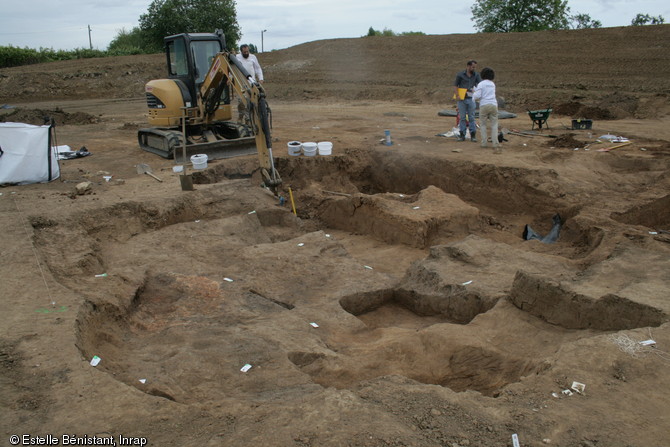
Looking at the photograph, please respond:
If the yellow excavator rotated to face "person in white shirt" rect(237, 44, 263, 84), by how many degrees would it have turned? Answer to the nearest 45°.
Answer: approximately 90° to its left

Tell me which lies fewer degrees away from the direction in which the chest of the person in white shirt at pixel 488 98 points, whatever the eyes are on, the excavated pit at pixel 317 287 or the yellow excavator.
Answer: the yellow excavator

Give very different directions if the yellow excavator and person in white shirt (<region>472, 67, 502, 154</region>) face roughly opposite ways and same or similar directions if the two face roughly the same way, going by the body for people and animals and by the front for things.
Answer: very different directions

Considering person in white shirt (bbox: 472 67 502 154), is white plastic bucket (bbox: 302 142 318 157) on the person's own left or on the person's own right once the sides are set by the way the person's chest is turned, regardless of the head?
on the person's own left

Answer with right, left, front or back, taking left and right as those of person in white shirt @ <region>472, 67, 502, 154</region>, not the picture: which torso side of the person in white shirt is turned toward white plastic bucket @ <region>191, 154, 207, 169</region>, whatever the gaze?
left

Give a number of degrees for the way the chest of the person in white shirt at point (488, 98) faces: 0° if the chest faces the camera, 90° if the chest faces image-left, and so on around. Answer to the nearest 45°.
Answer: approximately 135°

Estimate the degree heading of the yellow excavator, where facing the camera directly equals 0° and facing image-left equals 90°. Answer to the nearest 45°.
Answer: approximately 315°

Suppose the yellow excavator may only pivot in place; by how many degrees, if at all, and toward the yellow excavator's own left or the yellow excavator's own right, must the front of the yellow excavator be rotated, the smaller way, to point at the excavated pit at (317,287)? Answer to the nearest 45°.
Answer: approximately 45° to the yellow excavator's own right

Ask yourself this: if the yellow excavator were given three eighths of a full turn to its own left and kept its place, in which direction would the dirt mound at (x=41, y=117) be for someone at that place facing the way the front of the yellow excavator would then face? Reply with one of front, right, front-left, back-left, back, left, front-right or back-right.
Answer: front-left

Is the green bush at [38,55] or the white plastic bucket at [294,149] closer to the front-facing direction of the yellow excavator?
the white plastic bucket
